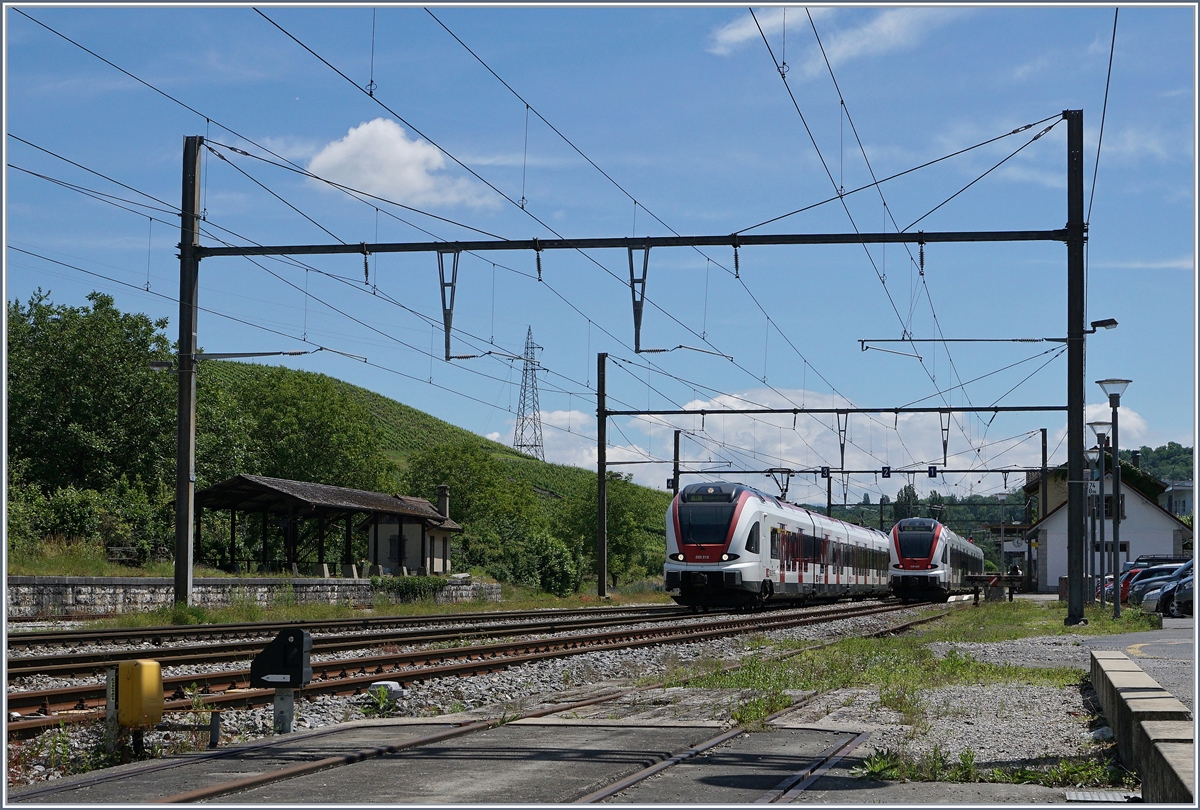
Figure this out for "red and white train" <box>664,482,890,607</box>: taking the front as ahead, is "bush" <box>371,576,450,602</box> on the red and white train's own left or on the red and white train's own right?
on the red and white train's own right

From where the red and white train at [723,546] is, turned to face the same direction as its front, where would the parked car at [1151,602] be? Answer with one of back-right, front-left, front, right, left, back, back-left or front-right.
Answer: back-left

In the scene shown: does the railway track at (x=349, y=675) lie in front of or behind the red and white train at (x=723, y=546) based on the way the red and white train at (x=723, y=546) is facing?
in front

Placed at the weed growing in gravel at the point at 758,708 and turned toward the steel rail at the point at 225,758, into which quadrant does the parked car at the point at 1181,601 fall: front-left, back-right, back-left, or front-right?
back-right

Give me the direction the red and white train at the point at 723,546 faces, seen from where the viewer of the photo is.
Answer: facing the viewer and to the left of the viewer

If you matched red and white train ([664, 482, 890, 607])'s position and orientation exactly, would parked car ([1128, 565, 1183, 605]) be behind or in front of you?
behind

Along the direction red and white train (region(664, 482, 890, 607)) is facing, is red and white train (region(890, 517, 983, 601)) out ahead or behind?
behind

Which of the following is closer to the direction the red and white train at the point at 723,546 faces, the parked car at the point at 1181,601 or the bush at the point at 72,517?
the bush

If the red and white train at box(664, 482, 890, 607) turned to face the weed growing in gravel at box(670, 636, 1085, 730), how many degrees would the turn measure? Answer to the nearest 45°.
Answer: approximately 45° to its left
